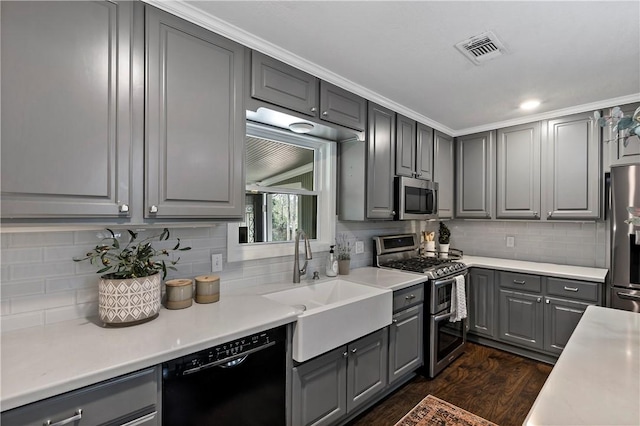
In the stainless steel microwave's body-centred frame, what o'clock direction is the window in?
The window is roughly at 3 o'clock from the stainless steel microwave.

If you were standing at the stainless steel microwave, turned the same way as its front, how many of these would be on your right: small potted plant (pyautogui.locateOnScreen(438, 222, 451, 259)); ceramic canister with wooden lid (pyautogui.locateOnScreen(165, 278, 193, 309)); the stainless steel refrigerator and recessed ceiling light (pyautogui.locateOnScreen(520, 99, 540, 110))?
1

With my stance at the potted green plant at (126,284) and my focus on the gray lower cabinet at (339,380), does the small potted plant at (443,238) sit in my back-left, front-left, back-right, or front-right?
front-left

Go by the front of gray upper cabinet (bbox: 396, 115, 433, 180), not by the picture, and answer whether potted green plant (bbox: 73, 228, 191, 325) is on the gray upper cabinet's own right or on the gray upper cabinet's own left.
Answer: on the gray upper cabinet's own right

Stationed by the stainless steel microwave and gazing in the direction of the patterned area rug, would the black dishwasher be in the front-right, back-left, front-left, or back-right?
front-right

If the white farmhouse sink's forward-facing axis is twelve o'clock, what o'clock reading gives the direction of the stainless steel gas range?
The stainless steel gas range is roughly at 9 o'clock from the white farmhouse sink.

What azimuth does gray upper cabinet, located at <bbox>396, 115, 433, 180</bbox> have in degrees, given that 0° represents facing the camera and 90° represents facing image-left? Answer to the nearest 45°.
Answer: approximately 315°

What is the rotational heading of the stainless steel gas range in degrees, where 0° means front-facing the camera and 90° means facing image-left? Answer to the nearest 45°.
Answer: approximately 315°

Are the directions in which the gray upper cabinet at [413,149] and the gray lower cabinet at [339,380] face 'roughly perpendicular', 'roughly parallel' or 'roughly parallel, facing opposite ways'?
roughly parallel

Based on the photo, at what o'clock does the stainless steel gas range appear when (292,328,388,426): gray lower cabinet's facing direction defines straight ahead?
The stainless steel gas range is roughly at 9 o'clock from the gray lower cabinet.

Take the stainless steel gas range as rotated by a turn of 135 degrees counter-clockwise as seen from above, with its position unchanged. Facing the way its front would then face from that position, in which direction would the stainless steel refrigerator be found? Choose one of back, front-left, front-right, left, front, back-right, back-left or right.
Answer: right

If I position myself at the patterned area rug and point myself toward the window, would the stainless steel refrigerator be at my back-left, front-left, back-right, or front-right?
back-right

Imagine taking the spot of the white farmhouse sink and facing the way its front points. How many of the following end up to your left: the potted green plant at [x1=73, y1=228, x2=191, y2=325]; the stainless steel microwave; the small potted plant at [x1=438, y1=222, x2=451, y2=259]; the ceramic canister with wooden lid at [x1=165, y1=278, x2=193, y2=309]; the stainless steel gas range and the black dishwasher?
3

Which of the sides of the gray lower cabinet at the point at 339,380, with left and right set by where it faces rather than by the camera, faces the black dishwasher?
right

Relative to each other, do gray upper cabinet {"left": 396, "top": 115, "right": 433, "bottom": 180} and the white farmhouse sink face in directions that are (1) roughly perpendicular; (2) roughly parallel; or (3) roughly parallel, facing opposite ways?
roughly parallel

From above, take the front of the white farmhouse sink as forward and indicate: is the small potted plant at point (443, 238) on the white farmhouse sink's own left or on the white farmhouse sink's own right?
on the white farmhouse sink's own left

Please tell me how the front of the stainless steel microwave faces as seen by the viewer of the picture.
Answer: facing the viewer and to the right of the viewer

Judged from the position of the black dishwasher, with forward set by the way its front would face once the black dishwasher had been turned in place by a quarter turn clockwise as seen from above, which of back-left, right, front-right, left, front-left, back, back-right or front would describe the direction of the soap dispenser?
back

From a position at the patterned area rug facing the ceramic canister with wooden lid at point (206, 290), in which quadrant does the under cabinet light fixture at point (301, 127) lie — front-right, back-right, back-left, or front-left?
front-right
